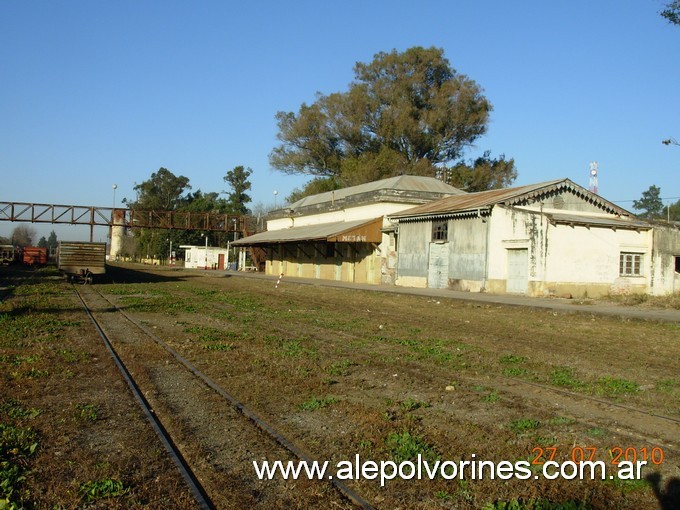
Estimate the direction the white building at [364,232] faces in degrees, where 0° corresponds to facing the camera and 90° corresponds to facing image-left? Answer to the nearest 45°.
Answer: approximately 45°

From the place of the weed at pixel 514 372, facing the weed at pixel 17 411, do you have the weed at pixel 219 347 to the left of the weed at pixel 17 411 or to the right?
right

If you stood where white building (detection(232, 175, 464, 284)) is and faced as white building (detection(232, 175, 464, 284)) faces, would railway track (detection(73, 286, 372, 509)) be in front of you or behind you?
in front

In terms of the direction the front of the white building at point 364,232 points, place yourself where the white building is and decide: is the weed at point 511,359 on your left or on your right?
on your left

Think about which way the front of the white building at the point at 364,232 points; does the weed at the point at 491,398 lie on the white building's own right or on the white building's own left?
on the white building's own left

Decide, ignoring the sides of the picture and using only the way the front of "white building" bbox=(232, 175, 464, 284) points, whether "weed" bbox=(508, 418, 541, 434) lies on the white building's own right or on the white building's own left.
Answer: on the white building's own left

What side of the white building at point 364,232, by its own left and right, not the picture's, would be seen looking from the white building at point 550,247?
left

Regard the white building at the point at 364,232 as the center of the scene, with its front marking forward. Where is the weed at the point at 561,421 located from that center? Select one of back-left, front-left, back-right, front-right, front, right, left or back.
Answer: front-left

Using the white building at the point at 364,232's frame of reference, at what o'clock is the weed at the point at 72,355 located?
The weed is roughly at 11 o'clock from the white building.

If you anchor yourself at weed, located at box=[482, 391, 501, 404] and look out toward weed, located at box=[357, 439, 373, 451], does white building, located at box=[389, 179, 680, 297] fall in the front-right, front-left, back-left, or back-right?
back-right

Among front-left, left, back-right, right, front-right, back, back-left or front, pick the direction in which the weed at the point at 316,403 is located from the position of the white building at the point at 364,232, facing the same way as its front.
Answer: front-left
